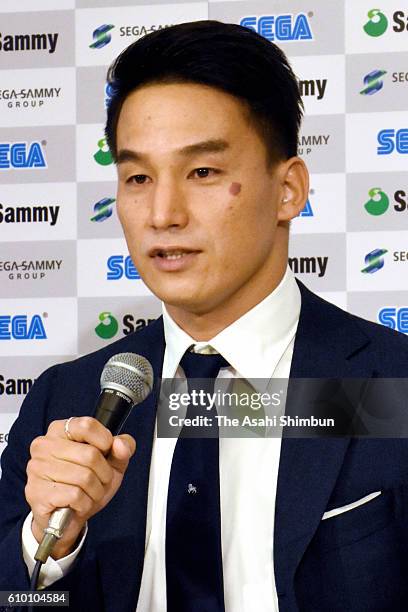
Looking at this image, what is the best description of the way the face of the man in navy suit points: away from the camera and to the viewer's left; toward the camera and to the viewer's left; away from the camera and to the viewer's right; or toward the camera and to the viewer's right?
toward the camera and to the viewer's left

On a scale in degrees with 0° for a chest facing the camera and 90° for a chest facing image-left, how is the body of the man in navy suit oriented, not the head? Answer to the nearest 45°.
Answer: approximately 45°
